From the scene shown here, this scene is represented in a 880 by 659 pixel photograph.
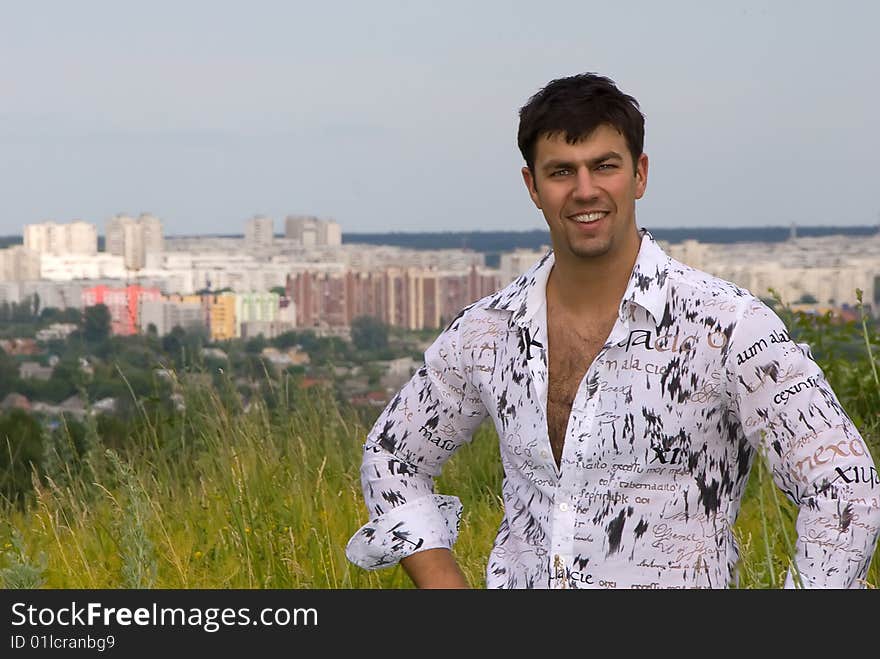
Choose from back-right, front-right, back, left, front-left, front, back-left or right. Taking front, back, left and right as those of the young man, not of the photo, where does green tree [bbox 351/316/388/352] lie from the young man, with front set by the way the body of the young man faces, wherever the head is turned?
back

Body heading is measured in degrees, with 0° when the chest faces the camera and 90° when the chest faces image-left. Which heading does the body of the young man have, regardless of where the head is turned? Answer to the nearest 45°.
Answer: approximately 0°

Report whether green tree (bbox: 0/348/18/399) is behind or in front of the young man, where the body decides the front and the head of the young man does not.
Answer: behind
